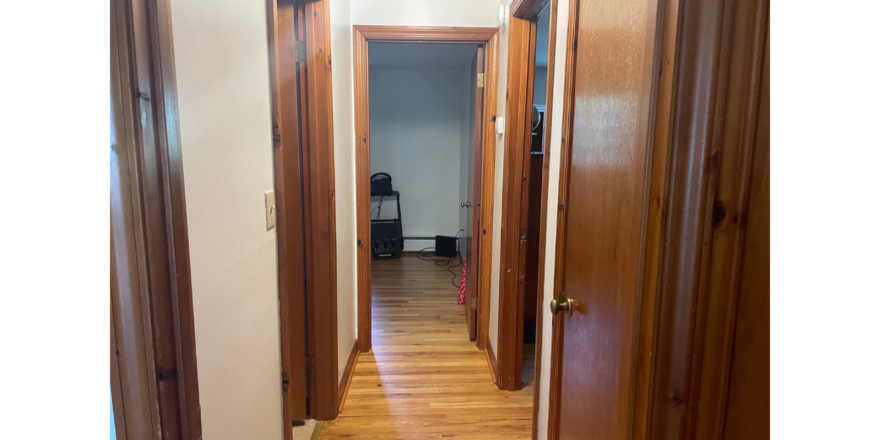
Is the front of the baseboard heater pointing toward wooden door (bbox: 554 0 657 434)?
yes

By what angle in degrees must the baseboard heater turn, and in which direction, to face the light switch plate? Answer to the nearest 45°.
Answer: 0° — it already faces it

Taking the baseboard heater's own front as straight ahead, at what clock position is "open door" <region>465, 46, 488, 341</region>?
The open door is roughly at 12 o'clock from the baseboard heater.

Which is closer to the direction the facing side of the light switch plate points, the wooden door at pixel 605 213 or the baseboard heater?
the wooden door

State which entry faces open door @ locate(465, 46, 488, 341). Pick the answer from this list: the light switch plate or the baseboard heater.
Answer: the baseboard heater

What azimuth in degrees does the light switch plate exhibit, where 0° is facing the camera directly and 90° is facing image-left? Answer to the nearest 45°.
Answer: approximately 315°

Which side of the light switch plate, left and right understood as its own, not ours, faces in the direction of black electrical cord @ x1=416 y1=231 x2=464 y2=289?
left

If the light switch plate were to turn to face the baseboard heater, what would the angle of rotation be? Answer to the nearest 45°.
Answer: approximately 90° to its left

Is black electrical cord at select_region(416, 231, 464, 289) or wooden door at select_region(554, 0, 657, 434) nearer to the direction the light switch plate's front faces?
the wooden door

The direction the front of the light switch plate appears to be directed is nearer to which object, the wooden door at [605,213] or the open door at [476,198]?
the wooden door
